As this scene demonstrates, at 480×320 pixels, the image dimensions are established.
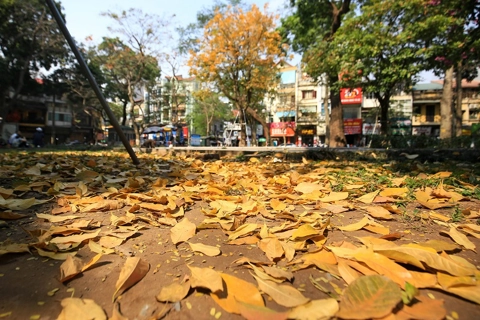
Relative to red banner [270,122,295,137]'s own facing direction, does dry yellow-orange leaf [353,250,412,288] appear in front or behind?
in front

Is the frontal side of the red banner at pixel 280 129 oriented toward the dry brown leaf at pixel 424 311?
yes

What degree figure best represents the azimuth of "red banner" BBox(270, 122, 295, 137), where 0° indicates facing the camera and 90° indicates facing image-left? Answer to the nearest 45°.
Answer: approximately 0°

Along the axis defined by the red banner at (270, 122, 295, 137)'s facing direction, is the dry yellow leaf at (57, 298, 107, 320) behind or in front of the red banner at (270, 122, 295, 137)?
in front

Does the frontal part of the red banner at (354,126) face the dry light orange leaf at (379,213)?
yes

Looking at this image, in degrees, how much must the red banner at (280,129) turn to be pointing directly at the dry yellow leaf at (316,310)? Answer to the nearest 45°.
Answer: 0° — it already faces it

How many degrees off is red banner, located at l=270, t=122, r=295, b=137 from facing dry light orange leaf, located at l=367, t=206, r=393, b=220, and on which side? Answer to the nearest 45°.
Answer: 0° — it already faces it

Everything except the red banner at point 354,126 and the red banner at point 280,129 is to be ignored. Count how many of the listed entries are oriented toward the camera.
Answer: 2
